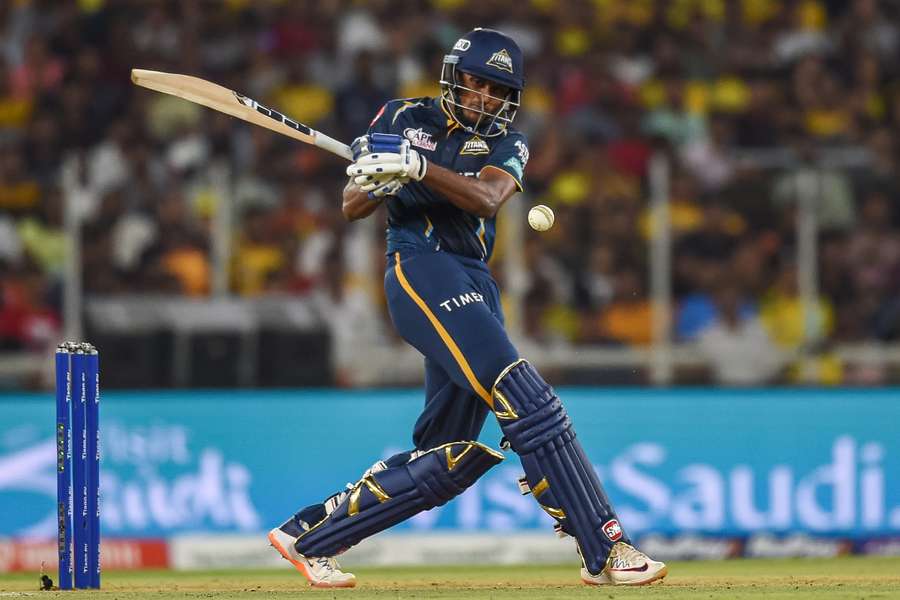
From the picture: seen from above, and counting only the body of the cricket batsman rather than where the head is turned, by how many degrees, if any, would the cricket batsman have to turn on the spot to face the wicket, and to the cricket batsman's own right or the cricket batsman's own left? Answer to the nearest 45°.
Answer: approximately 135° to the cricket batsman's own right
